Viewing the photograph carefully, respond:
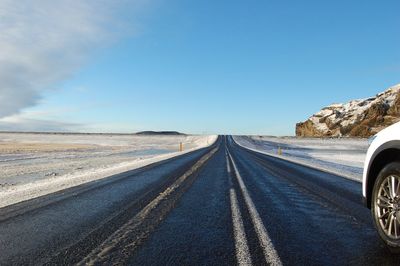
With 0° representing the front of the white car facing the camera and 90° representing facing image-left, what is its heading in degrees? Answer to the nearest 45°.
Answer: approximately 135°
